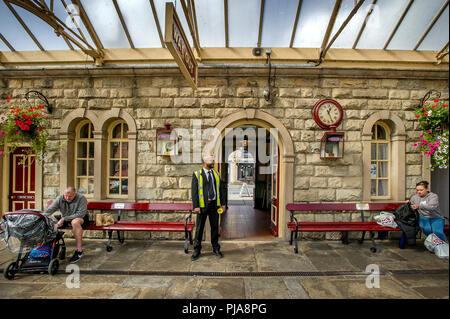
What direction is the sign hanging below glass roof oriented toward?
to the viewer's right

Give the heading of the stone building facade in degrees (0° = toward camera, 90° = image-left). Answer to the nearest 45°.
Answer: approximately 0°

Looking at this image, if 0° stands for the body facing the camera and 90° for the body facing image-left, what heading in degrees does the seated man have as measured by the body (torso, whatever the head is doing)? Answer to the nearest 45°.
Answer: approximately 45°

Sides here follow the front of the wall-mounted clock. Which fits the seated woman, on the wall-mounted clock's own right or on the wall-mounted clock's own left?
on the wall-mounted clock's own left
